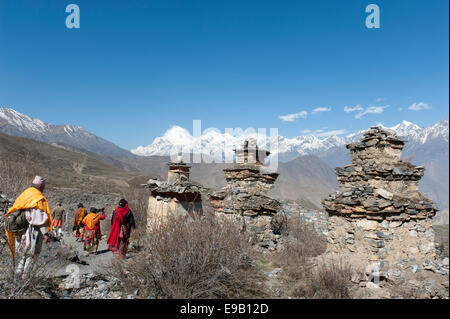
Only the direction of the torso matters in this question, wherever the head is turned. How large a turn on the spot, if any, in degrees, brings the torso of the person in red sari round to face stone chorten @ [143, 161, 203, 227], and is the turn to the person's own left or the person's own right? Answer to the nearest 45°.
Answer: approximately 45° to the person's own right

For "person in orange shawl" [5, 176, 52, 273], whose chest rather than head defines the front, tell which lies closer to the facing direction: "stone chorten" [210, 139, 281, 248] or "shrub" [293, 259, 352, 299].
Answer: the stone chorten

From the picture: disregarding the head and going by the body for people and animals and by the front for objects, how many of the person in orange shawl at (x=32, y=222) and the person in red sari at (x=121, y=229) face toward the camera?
0

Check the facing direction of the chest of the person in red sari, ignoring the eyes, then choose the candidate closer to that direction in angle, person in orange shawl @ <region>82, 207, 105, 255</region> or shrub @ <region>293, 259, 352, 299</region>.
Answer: the person in orange shawl

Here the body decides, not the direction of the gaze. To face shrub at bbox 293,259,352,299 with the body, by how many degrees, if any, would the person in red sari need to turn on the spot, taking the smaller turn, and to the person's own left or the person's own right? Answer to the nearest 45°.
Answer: approximately 135° to the person's own right

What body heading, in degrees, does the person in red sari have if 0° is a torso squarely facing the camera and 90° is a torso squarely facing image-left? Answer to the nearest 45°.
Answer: approximately 180°
